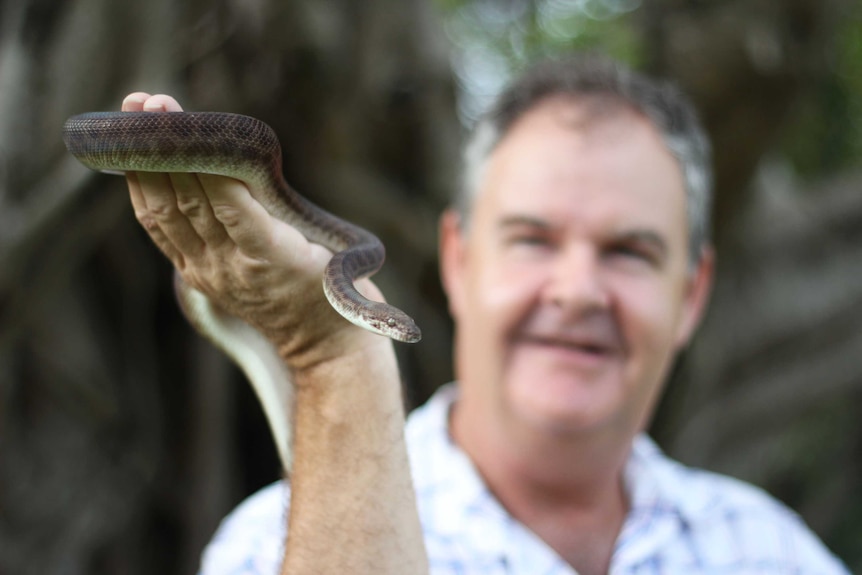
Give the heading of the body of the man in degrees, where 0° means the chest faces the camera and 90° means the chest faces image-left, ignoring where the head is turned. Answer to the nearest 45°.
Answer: approximately 0°
